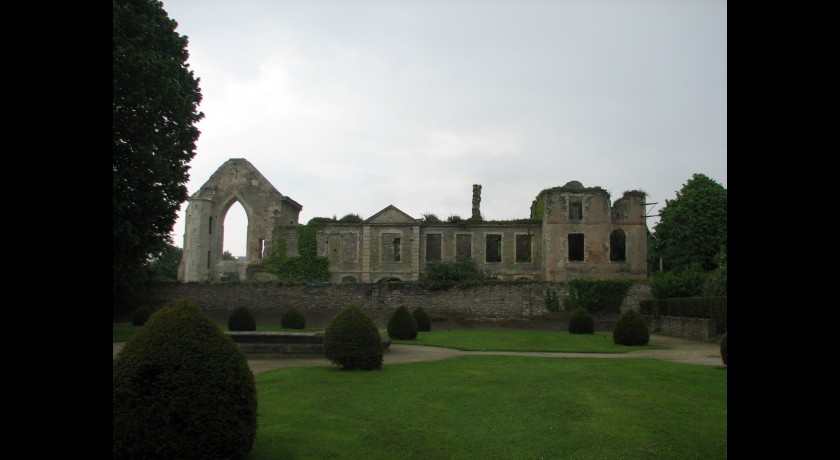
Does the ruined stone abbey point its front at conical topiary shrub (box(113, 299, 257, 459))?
yes

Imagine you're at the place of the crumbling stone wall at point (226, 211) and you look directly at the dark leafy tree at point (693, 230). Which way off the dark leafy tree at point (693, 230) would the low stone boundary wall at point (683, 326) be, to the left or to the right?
right

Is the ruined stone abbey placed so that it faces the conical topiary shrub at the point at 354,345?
yes

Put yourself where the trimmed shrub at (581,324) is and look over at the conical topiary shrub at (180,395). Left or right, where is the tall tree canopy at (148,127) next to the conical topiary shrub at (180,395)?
right

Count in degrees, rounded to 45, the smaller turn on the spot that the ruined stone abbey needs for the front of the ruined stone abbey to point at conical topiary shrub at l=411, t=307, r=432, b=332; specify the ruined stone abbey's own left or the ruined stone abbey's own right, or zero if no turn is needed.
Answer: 0° — it already faces it

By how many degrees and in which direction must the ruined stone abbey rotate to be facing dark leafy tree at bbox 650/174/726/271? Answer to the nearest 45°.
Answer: approximately 90° to its left

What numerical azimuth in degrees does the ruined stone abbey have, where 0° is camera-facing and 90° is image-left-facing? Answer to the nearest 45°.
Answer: approximately 0°
